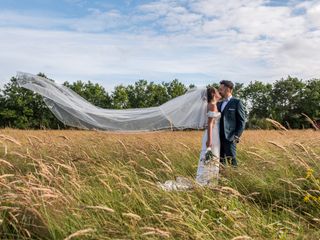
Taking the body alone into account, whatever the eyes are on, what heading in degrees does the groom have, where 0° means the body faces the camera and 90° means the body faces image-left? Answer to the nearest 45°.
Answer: approximately 45°
